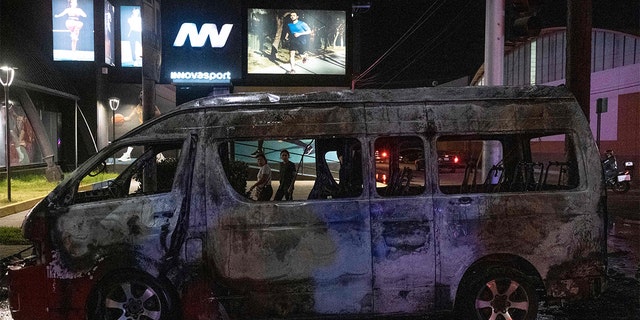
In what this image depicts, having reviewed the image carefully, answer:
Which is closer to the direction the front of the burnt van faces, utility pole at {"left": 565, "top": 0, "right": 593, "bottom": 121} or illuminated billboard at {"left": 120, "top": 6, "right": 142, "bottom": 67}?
the illuminated billboard

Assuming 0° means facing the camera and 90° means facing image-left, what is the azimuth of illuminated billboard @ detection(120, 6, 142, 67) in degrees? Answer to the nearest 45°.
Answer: approximately 0°

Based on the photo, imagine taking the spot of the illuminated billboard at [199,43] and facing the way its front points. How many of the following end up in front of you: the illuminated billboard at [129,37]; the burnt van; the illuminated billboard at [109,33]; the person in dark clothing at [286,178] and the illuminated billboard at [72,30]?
2

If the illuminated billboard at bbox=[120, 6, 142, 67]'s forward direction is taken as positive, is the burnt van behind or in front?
in front

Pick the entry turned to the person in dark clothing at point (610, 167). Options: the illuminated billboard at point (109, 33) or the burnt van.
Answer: the illuminated billboard

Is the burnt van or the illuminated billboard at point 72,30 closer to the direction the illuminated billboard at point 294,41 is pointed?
the burnt van

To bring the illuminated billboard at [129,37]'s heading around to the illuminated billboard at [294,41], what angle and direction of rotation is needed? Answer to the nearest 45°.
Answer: approximately 45° to its left

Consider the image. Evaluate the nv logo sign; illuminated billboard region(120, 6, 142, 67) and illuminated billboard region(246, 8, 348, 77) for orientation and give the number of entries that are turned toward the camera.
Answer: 3

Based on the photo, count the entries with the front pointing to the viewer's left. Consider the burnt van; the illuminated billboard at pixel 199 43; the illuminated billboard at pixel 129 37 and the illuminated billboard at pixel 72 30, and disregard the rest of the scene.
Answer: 1

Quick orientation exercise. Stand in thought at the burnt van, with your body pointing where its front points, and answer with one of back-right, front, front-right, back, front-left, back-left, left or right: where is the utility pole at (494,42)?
back-right

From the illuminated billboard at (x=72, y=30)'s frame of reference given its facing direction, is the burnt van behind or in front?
in front

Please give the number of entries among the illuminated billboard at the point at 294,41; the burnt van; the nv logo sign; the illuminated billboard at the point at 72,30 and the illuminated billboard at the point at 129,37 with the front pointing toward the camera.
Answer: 4

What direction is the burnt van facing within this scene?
to the viewer's left

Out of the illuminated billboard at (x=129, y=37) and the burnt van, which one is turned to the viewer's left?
the burnt van

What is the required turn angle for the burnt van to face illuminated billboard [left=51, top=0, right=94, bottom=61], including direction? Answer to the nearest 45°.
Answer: approximately 45° to its right
